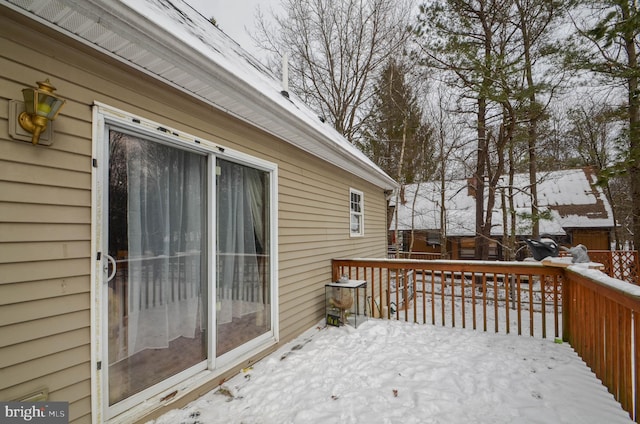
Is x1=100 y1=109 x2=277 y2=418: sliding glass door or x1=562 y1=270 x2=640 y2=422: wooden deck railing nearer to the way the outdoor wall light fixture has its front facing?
the wooden deck railing

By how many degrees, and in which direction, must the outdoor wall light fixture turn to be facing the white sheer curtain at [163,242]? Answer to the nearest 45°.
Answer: approximately 90° to its left

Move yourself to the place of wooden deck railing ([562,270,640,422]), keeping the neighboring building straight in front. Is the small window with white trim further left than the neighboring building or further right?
left

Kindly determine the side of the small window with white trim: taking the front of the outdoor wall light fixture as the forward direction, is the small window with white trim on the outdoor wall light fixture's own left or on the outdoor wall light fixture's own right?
on the outdoor wall light fixture's own left

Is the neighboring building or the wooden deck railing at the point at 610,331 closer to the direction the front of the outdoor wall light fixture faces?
the wooden deck railing

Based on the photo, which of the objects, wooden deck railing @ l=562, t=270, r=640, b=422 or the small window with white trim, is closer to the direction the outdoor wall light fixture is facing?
the wooden deck railing

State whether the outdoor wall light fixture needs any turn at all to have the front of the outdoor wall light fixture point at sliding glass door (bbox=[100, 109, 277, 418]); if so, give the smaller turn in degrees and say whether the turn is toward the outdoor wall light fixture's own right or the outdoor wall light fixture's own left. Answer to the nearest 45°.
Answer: approximately 90° to the outdoor wall light fixture's own left

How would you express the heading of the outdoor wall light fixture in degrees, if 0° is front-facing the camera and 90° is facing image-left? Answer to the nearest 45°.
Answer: approximately 315°
